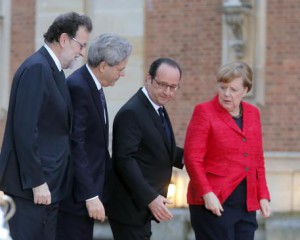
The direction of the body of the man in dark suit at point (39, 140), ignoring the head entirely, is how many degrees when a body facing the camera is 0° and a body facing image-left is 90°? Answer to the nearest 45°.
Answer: approximately 270°

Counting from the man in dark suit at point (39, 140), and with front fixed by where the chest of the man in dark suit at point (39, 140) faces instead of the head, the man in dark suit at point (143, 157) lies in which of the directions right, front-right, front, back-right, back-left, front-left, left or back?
front-left

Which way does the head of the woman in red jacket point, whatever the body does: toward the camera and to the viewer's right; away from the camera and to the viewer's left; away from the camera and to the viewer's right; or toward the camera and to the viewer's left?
toward the camera and to the viewer's left

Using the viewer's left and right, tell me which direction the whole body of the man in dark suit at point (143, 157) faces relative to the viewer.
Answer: facing the viewer and to the right of the viewer

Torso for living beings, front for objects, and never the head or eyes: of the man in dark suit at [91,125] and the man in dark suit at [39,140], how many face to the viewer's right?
2

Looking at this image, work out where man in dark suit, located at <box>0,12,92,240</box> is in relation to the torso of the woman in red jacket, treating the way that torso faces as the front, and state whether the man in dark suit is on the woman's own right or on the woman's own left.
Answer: on the woman's own right

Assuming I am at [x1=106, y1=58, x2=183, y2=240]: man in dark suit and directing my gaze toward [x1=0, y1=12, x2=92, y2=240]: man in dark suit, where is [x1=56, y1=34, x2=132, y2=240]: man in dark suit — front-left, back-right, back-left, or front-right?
front-right

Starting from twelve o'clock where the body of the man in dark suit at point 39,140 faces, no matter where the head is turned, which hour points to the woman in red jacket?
The woman in red jacket is roughly at 11 o'clock from the man in dark suit.

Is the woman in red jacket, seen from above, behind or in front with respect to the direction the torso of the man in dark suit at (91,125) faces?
in front

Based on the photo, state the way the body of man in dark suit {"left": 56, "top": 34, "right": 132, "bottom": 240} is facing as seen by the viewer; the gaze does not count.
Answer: to the viewer's right

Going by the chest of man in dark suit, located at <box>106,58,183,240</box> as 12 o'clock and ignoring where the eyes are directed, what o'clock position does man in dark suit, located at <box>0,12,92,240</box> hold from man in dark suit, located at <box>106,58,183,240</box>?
man in dark suit, located at <box>0,12,92,240</box> is roughly at 3 o'clock from man in dark suit, located at <box>106,58,183,240</box>.
